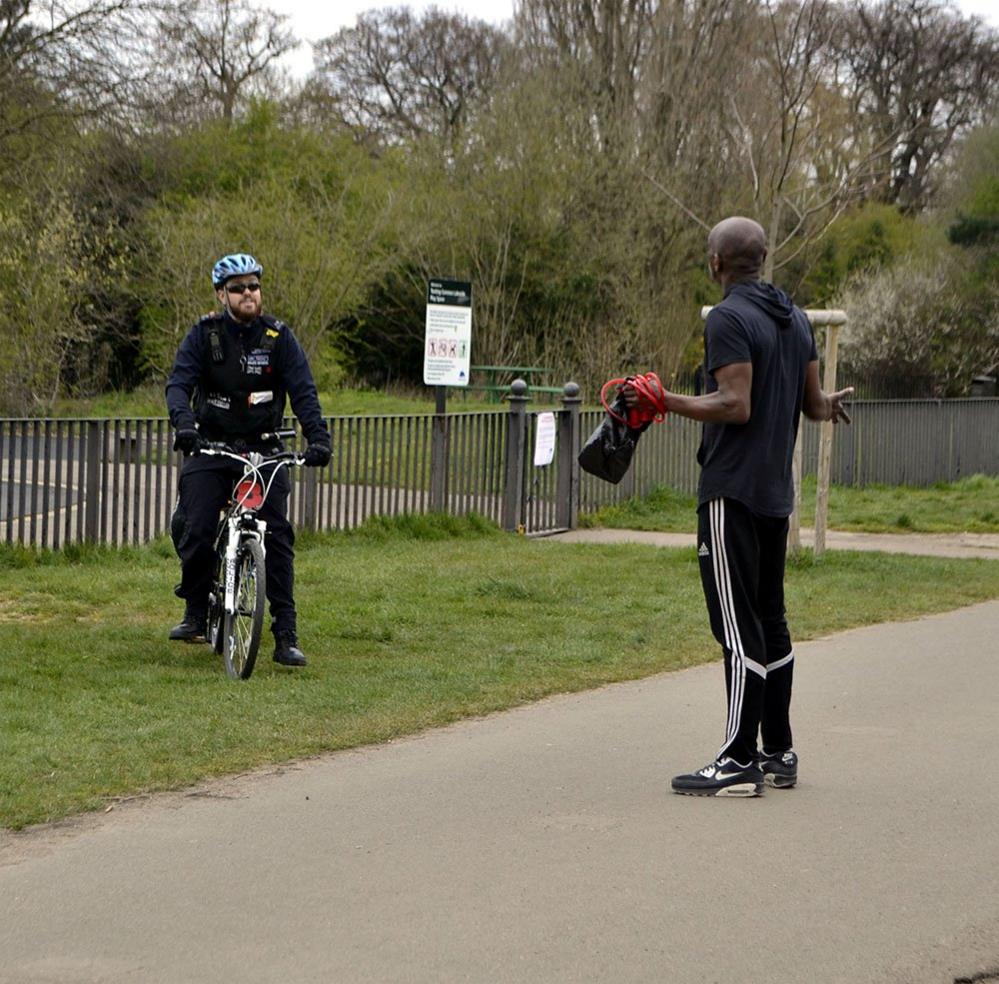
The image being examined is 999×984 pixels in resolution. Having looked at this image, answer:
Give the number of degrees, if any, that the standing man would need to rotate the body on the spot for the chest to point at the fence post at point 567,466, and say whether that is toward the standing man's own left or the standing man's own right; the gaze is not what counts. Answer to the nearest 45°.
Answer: approximately 45° to the standing man's own right

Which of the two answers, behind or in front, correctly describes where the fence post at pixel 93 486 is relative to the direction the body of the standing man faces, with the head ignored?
in front

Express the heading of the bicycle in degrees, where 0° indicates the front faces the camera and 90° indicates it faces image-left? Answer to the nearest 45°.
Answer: approximately 0°

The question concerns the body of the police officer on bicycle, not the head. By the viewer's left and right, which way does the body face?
facing the viewer

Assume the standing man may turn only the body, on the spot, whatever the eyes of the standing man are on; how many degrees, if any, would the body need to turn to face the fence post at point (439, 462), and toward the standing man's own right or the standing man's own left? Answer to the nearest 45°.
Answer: approximately 45° to the standing man's own right

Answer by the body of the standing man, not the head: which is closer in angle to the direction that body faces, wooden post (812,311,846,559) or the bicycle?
the bicycle

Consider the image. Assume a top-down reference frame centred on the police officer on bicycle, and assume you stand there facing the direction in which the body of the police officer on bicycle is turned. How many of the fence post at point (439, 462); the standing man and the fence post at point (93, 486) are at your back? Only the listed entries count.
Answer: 2

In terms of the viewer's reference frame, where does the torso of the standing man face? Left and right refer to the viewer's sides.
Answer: facing away from the viewer and to the left of the viewer

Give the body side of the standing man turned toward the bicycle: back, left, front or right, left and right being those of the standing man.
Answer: front

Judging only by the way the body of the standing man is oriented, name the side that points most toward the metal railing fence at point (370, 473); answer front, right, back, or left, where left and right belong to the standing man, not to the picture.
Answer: front

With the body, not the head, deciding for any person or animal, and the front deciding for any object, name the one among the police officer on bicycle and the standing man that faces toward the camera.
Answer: the police officer on bicycle

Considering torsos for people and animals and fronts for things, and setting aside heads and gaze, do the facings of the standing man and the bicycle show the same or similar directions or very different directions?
very different directions

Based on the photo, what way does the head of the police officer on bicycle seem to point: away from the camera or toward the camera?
toward the camera

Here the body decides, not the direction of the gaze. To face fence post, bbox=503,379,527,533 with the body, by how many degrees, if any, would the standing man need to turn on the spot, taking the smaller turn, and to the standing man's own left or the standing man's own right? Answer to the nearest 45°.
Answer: approximately 45° to the standing man's own right

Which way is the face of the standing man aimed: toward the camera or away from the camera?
away from the camera
